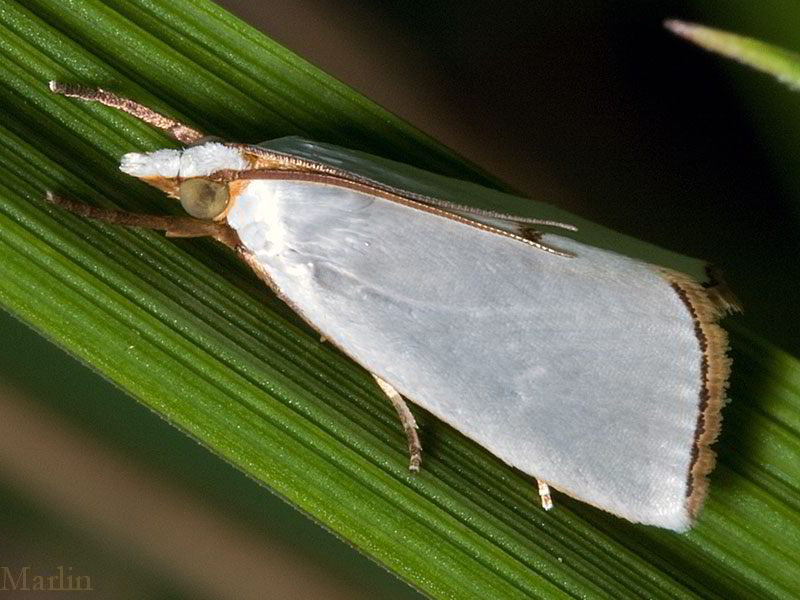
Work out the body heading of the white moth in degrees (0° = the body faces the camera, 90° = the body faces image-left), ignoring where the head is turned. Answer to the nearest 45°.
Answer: approximately 90°
